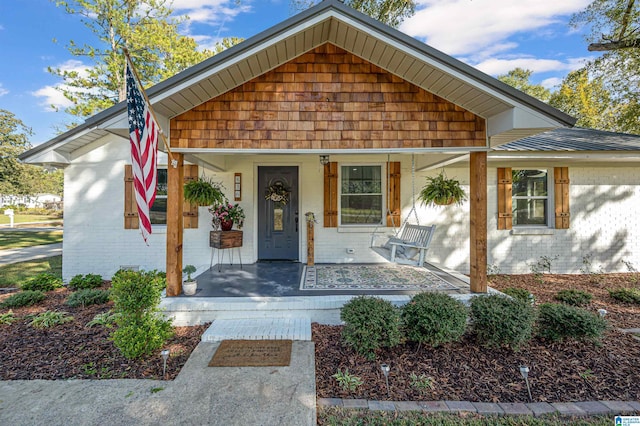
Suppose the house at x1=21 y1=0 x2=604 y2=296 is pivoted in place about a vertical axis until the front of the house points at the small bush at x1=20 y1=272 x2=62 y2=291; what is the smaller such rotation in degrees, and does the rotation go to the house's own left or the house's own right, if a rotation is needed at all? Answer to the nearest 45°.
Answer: approximately 90° to the house's own right

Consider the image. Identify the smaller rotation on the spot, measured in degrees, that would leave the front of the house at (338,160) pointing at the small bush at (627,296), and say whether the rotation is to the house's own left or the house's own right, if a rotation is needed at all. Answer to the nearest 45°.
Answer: approximately 90° to the house's own left

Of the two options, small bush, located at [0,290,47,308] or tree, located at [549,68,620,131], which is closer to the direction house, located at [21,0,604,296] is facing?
the small bush

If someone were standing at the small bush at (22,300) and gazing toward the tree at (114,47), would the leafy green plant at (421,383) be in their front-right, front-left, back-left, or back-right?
back-right

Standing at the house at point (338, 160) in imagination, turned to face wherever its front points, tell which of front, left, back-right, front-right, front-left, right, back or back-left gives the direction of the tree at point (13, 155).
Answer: back-right

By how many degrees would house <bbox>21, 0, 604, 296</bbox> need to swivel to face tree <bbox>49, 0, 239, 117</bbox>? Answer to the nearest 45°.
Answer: approximately 135° to its right

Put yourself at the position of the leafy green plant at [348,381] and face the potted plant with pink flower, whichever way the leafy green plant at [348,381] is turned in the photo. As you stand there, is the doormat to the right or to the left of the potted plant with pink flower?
left

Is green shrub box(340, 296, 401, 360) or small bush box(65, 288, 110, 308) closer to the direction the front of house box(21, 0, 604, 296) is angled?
the green shrub

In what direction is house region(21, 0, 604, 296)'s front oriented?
toward the camera

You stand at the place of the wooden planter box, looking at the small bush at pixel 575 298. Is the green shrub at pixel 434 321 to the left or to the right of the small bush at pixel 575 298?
right

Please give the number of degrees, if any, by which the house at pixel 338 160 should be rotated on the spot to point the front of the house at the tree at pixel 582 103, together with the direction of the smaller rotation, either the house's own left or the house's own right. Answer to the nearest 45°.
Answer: approximately 135° to the house's own left

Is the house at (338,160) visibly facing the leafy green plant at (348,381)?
yes

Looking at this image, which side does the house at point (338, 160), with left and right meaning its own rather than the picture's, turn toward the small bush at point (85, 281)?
right

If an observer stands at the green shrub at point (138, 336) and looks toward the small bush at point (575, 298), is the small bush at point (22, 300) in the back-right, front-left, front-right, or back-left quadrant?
back-left

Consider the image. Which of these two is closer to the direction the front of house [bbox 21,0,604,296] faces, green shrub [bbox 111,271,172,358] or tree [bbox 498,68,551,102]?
the green shrub
